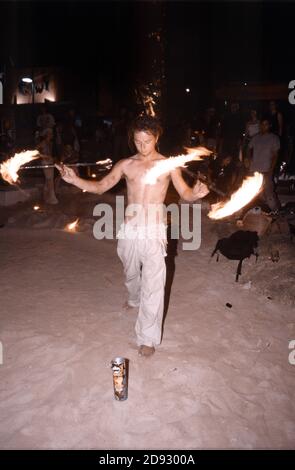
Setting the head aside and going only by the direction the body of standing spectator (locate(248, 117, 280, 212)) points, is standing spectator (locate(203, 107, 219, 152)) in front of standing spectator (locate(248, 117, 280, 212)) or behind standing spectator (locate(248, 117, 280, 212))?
behind

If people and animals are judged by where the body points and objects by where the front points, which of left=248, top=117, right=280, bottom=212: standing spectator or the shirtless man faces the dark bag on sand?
the standing spectator

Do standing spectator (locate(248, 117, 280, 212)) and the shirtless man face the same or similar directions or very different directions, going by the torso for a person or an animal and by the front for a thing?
same or similar directions

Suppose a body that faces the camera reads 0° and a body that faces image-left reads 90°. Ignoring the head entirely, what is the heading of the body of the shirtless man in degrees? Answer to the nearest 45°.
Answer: approximately 0°

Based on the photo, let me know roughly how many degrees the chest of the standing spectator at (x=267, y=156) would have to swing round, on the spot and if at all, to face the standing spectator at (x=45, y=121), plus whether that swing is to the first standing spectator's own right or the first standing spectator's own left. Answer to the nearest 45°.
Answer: approximately 90° to the first standing spectator's own right

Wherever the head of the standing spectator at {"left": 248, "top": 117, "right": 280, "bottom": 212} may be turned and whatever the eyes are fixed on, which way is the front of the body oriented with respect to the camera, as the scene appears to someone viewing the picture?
toward the camera

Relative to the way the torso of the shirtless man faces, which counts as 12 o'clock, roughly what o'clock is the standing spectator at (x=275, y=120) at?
The standing spectator is roughly at 7 o'clock from the shirtless man.

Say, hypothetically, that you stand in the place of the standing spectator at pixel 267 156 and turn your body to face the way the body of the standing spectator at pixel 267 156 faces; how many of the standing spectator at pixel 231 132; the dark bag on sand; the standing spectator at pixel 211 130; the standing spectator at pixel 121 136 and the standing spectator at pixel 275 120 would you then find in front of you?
1

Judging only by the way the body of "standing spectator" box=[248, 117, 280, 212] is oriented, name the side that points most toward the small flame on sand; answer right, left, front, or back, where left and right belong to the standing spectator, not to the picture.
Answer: right

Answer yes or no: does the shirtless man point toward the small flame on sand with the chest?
no

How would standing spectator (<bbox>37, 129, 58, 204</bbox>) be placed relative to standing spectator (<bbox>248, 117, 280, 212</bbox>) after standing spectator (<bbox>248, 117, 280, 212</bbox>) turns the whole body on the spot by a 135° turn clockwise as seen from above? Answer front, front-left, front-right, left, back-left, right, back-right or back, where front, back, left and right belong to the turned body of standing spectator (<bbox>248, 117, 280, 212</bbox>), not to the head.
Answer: front-left

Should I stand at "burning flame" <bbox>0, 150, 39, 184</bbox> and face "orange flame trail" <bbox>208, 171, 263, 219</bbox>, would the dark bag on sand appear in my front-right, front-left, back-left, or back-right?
front-left

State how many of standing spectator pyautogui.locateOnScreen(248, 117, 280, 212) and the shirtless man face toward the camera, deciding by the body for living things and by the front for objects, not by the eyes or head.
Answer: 2

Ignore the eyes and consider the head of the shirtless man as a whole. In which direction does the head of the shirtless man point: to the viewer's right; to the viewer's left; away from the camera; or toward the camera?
toward the camera

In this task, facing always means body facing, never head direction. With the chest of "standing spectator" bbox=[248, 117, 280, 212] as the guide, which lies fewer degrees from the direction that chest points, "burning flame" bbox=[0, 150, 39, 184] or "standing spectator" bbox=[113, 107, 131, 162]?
the burning flame

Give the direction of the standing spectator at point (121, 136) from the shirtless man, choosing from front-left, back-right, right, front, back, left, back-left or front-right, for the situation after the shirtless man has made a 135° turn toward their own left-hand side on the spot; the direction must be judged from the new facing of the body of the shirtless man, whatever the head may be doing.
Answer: front-left

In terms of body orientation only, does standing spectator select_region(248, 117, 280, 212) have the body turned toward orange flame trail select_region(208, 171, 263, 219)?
yes
